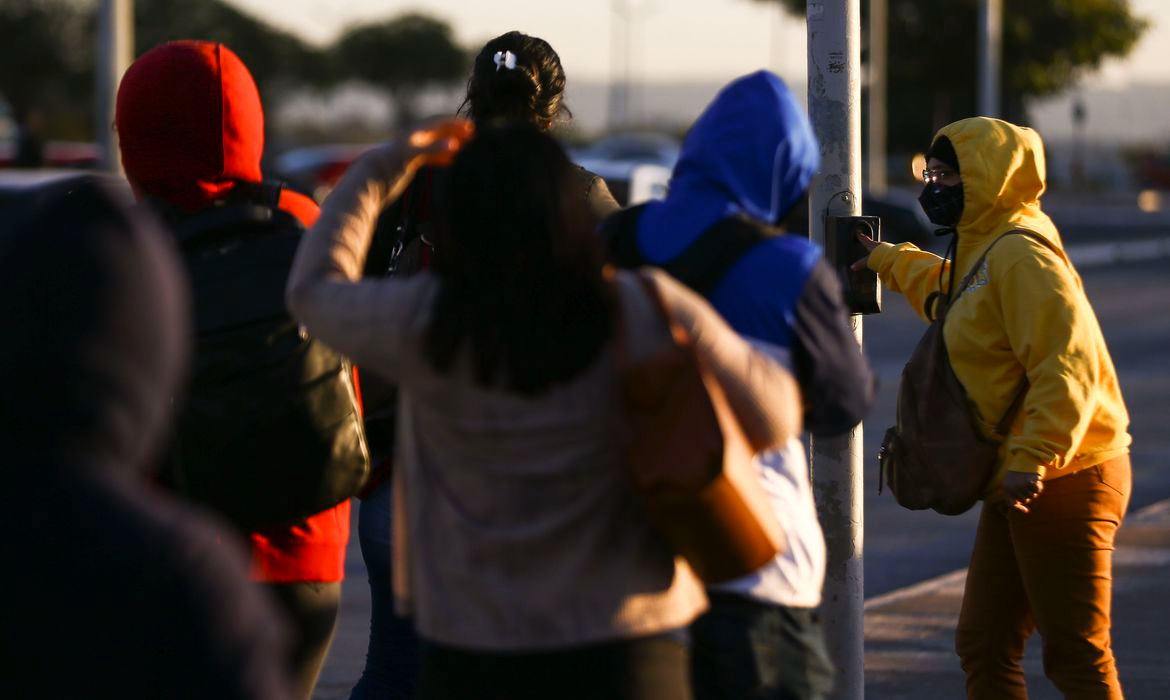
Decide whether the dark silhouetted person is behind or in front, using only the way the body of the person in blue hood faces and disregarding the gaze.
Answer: behind

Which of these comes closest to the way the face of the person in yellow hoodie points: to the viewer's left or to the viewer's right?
to the viewer's left

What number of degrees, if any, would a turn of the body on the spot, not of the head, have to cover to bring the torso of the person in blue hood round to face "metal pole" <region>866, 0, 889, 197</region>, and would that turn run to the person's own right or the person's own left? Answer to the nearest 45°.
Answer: approximately 45° to the person's own left

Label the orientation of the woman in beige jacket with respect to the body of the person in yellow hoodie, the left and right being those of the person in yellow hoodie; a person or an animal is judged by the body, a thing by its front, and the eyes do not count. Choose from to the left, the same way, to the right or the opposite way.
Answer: to the right

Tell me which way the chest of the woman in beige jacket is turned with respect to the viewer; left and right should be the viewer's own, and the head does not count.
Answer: facing away from the viewer

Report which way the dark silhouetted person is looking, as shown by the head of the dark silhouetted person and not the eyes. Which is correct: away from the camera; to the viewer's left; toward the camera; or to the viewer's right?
away from the camera

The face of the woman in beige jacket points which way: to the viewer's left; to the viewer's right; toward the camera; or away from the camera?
away from the camera

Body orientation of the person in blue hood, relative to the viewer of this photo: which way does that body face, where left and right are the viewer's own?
facing away from the viewer and to the right of the viewer

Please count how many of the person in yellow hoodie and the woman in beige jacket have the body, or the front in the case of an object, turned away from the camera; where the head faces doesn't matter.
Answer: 1

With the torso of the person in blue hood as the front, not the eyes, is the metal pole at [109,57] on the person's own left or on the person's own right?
on the person's own left

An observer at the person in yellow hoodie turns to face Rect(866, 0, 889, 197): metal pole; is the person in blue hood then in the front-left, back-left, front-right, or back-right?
back-left

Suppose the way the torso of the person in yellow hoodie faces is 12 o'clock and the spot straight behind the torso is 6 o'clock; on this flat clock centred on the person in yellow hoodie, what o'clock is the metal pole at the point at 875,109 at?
The metal pole is roughly at 3 o'clock from the person in yellow hoodie.

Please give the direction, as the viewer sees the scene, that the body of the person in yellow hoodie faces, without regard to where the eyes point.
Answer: to the viewer's left
